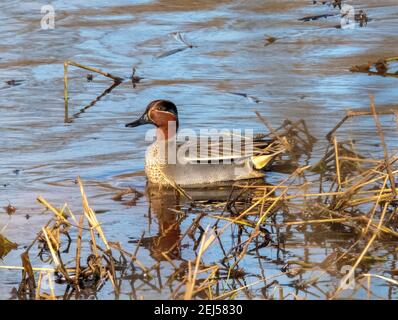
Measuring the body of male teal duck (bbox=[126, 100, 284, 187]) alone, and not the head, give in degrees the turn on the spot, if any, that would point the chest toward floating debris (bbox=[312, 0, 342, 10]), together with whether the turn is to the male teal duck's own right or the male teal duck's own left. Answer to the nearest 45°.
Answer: approximately 90° to the male teal duck's own right

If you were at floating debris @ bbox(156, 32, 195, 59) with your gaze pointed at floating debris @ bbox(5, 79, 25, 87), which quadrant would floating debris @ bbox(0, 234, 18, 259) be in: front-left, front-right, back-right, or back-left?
front-left

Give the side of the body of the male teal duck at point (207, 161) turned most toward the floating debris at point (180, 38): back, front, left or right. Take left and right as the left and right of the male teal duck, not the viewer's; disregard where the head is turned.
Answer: right

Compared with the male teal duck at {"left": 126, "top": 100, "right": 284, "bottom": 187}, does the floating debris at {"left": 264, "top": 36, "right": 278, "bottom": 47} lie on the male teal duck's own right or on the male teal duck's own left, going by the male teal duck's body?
on the male teal duck's own right

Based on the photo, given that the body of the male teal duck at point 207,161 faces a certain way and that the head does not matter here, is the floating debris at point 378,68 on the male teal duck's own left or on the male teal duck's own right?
on the male teal duck's own right

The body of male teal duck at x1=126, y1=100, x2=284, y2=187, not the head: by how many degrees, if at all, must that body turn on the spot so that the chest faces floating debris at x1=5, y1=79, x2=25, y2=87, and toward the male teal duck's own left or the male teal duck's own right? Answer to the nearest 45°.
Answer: approximately 45° to the male teal duck's own right

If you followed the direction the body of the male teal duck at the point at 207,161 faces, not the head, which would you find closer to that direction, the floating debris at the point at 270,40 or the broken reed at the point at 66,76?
the broken reed

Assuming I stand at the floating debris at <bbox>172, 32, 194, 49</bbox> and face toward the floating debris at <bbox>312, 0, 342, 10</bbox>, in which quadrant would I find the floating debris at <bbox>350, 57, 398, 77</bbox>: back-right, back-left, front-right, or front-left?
front-right

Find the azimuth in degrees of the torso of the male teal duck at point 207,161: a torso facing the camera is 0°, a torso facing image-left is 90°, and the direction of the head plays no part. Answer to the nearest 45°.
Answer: approximately 90°
